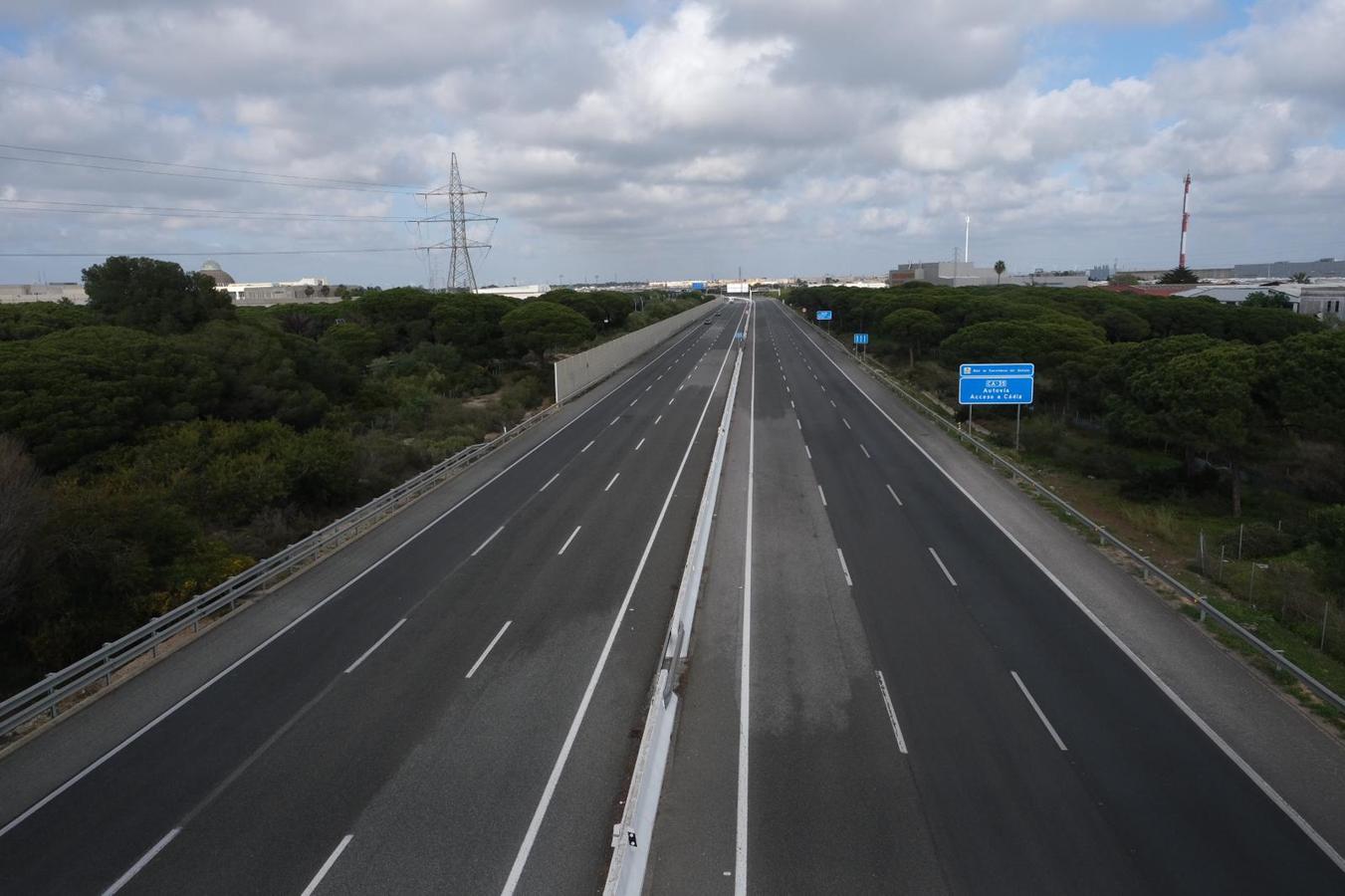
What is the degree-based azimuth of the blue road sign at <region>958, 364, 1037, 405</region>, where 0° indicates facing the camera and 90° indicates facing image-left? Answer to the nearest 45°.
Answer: approximately 0°

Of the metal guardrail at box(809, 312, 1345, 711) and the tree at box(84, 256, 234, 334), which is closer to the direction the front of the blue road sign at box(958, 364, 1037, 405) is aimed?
the metal guardrail

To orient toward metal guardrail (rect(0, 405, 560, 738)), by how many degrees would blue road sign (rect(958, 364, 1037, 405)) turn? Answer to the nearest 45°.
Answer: approximately 45° to its right

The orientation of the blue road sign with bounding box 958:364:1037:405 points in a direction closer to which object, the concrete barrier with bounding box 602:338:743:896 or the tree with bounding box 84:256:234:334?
the concrete barrier

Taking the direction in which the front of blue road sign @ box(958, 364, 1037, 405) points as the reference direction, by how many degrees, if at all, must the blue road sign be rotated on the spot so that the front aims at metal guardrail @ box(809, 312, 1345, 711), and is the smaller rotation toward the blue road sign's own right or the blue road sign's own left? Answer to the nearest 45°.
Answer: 0° — it already faces it

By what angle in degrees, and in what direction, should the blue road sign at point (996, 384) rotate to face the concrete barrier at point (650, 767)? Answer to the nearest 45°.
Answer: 0° — it already faces it
